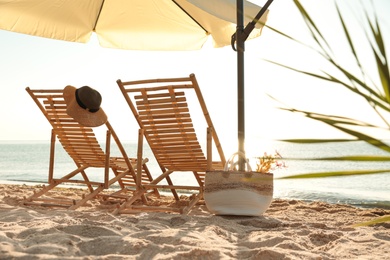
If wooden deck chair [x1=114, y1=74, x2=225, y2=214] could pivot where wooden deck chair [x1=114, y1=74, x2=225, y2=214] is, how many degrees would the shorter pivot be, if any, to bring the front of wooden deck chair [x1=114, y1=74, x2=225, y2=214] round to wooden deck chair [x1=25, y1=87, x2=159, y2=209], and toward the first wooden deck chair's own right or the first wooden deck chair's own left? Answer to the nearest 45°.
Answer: approximately 90° to the first wooden deck chair's own left

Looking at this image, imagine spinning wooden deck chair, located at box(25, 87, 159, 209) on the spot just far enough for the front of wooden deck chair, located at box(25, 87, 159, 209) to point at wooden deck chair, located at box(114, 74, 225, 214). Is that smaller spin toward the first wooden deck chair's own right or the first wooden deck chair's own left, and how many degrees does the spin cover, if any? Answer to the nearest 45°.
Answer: approximately 90° to the first wooden deck chair's own right

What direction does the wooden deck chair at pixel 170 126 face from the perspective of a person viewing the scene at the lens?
facing away from the viewer and to the right of the viewer

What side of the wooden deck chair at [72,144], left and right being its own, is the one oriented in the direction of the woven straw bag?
right

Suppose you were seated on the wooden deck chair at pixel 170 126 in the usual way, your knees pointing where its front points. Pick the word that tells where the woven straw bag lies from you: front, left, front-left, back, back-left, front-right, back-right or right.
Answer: right

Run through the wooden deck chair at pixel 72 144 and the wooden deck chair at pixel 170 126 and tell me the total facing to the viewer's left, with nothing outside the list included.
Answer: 0

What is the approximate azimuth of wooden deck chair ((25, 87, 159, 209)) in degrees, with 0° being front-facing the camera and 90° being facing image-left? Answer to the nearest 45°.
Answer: approximately 225°
